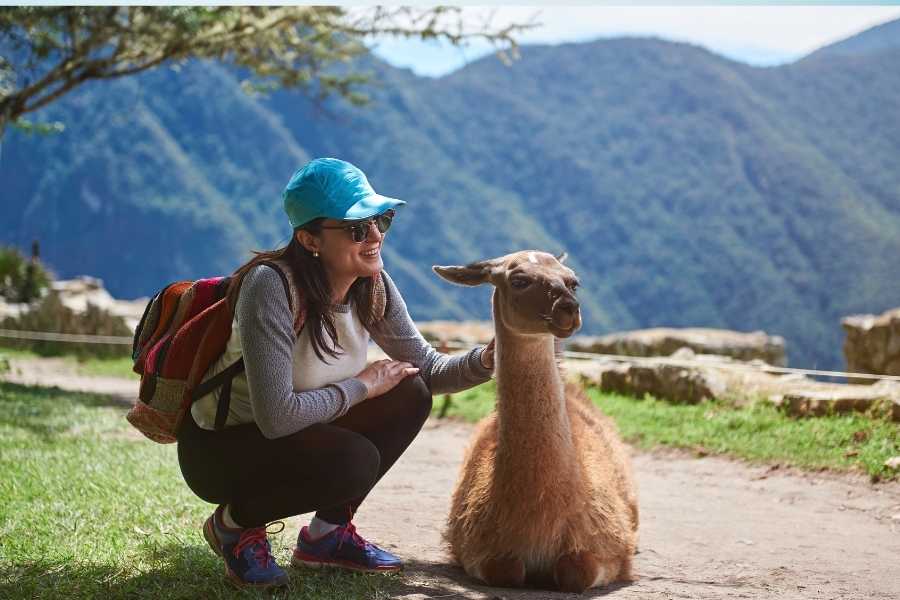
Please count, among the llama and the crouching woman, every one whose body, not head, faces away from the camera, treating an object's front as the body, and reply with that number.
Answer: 0

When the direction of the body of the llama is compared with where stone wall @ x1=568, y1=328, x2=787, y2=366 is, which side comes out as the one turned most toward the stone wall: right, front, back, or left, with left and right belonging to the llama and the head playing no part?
back

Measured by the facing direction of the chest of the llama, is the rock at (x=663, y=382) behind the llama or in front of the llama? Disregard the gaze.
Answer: behind

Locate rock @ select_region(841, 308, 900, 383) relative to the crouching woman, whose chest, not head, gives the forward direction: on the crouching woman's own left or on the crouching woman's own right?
on the crouching woman's own left

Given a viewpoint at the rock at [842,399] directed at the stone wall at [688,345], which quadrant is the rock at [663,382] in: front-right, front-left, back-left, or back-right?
front-left

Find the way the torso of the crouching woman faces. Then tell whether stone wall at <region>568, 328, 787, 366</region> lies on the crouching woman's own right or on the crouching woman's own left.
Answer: on the crouching woman's own left

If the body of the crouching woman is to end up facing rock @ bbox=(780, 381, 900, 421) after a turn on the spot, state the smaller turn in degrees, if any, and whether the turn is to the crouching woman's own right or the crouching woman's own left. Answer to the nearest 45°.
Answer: approximately 90° to the crouching woman's own left

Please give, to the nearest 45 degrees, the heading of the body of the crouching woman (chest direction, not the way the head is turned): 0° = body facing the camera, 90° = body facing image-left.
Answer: approximately 315°

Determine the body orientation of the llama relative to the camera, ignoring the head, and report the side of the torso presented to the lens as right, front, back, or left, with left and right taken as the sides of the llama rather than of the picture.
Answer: front

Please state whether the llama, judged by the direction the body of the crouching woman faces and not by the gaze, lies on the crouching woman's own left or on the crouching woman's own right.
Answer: on the crouching woman's own left
